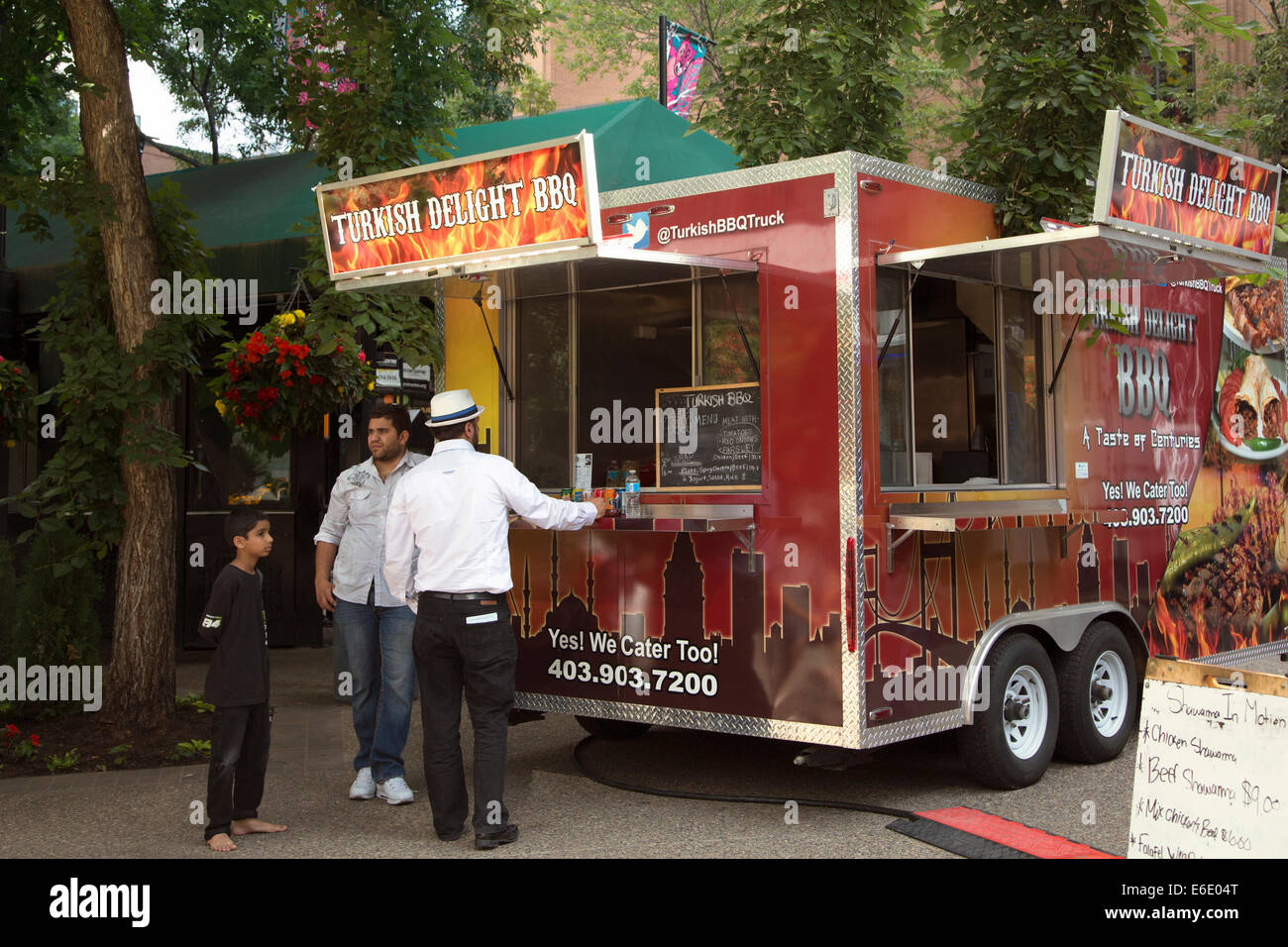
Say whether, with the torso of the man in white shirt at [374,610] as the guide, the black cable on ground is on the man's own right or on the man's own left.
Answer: on the man's own left

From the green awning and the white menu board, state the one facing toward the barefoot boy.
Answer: the green awning

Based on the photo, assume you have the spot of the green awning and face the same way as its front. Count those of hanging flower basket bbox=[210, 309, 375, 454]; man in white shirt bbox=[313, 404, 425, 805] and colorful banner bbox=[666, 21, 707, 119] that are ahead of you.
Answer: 2

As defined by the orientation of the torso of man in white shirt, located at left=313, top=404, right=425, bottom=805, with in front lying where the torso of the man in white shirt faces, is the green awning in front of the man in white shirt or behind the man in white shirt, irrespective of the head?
behind

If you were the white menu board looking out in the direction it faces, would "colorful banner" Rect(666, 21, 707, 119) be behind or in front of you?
behind

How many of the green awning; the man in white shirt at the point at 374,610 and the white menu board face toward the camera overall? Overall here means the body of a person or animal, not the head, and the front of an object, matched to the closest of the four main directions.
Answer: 3

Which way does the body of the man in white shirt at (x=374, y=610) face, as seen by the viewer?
toward the camera

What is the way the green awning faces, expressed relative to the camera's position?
facing the viewer
